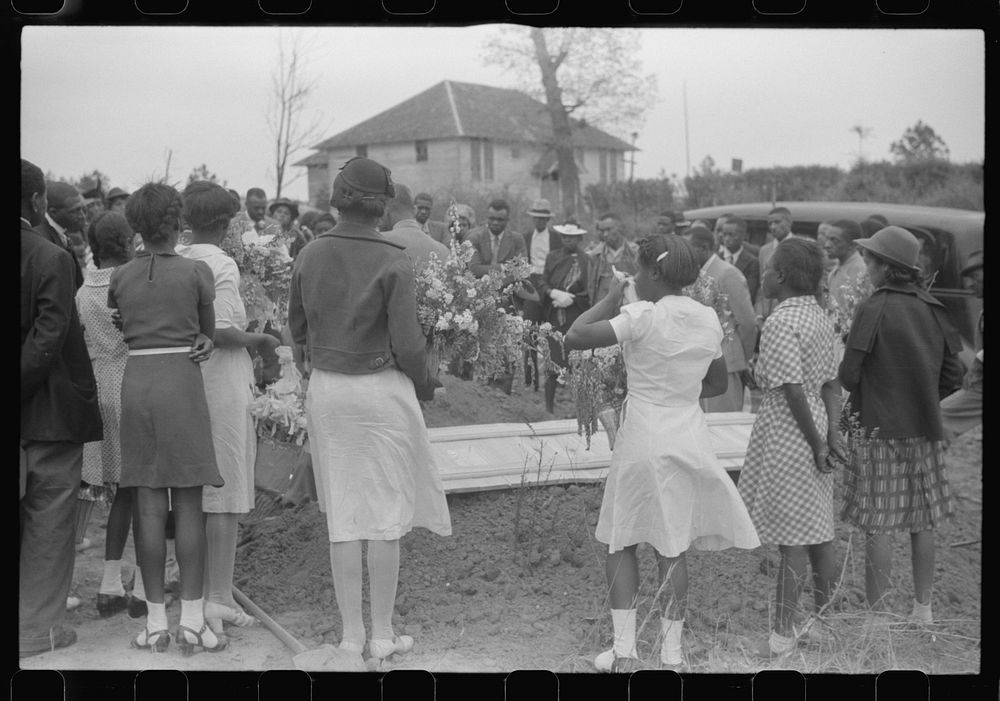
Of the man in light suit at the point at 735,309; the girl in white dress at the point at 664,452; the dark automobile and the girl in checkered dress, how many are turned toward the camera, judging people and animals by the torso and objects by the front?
0

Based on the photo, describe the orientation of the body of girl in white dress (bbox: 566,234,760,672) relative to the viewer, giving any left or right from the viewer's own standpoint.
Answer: facing away from the viewer and to the left of the viewer

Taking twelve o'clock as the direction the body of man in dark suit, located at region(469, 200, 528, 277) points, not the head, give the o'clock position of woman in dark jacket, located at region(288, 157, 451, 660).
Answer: The woman in dark jacket is roughly at 12 o'clock from the man in dark suit.

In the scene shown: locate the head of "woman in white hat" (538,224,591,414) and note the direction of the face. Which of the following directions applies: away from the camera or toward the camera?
toward the camera

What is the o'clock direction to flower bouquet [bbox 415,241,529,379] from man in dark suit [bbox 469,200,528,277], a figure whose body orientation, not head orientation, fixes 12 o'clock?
The flower bouquet is roughly at 12 o'clock from the man in dark suit.

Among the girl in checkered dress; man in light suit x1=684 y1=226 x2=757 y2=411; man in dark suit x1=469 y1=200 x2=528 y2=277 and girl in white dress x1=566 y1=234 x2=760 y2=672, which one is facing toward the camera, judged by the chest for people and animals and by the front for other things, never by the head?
man in dark suit x1=469 y1=200 x2=528 y2=277

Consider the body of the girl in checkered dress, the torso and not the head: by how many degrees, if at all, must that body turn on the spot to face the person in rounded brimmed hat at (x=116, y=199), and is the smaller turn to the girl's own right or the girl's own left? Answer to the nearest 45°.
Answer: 0° — they already face them

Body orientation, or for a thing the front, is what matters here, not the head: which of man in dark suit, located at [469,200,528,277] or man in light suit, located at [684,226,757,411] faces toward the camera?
man in dark suit, located at [469,200,528,277]

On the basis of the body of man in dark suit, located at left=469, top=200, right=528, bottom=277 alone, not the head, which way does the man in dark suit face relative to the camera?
toward the camera

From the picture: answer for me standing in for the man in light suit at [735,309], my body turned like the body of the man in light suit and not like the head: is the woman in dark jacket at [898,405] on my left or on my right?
on my left

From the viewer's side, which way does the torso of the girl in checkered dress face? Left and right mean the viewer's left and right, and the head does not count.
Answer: facing away from the viewer and to the left of the viewer

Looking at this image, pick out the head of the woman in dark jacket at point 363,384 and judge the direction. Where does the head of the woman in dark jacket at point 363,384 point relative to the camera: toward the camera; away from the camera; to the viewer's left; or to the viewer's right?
away from the camera
